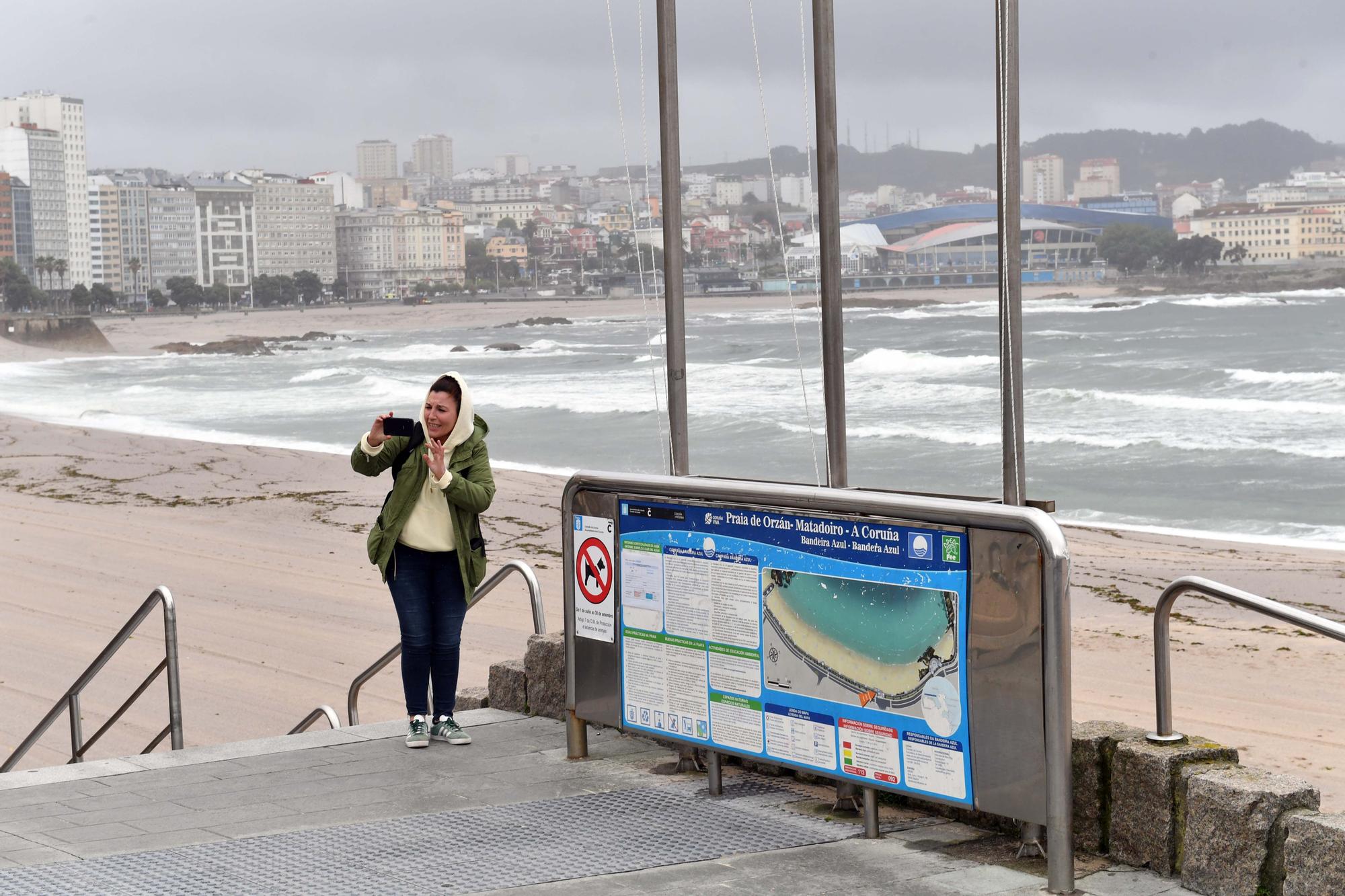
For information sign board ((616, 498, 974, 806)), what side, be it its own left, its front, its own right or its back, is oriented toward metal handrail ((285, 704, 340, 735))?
right

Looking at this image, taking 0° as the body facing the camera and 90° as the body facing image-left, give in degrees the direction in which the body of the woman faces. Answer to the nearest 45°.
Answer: approximately 0°

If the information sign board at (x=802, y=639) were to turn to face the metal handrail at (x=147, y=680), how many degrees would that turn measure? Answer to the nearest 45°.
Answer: approximately 90° to its right

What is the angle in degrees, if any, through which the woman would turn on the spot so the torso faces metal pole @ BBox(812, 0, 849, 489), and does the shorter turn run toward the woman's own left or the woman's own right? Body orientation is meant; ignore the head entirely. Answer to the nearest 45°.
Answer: approximately 45° to the woman's own left

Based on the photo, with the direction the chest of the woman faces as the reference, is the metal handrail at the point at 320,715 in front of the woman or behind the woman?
behind

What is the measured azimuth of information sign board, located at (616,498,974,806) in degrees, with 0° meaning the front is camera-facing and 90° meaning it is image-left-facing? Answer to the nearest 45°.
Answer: approximately 45°

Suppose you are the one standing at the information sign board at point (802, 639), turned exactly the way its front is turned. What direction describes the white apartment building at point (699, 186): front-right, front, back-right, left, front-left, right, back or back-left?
back-right

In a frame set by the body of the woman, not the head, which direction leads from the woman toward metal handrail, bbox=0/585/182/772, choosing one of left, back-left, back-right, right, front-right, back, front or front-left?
back-right

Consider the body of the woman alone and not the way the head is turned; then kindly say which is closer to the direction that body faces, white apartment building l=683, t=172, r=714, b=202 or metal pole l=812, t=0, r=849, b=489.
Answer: the metal pole
